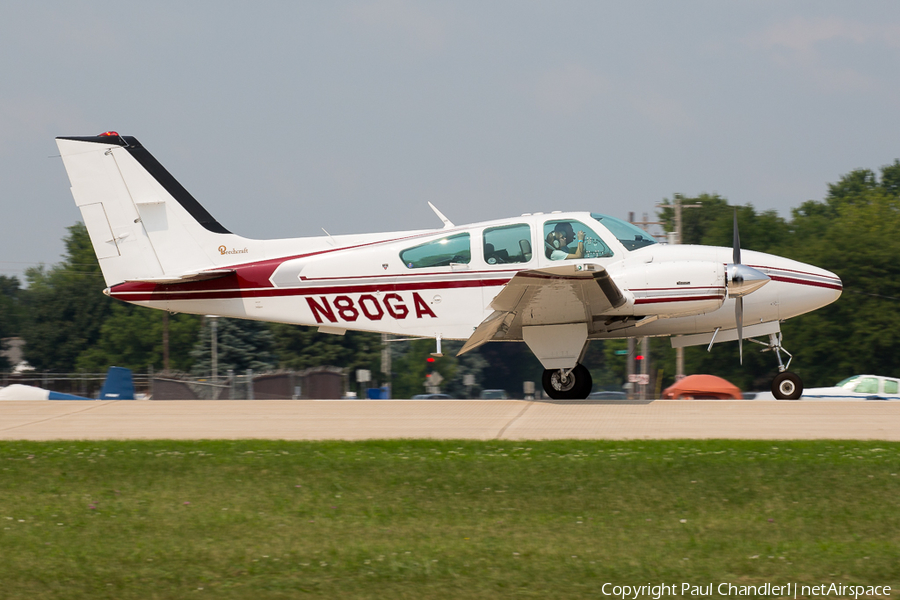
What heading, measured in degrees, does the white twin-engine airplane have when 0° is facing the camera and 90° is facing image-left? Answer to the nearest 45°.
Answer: approximately 270°

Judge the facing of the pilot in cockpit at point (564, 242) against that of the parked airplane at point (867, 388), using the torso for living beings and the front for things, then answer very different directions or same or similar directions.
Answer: very different directions

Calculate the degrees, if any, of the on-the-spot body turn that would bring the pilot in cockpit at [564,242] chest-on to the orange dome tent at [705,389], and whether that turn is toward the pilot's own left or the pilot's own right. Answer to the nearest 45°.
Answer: approximately 90° to the pilot's own left

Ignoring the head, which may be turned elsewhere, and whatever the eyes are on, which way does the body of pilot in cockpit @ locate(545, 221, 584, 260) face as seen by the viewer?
to the viewer's right

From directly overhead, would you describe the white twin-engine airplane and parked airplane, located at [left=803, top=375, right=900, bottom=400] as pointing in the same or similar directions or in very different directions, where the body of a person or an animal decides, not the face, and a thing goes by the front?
very different directions

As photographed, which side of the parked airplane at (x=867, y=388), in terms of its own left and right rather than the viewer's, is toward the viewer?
left

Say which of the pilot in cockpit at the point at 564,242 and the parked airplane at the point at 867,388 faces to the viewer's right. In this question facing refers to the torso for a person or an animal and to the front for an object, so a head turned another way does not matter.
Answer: the pilot in cockpit

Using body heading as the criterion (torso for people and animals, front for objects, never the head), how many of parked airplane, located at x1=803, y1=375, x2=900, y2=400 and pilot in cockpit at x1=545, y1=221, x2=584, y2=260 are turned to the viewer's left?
1

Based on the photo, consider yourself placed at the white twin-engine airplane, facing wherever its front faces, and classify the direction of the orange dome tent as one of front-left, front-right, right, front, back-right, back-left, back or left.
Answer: front-left

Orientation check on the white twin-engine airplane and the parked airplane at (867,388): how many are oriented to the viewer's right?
1

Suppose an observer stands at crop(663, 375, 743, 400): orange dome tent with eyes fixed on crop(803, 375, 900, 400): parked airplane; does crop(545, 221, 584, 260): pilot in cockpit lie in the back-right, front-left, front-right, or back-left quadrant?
back-right
